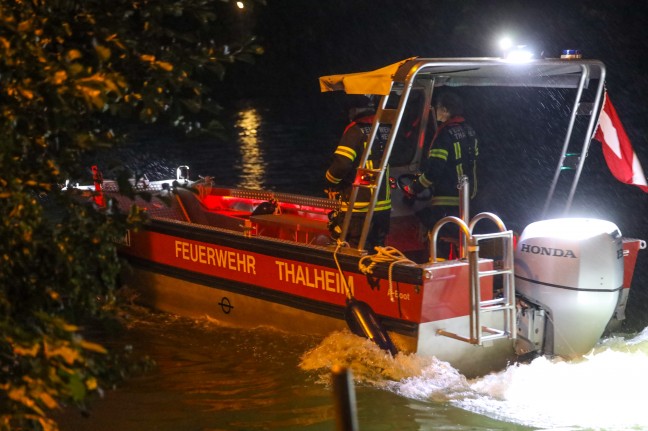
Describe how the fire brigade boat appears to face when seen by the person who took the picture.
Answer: facing away from the viewer and to the left of the viewer

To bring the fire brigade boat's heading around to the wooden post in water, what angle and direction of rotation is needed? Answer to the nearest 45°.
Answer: approximately 135° to its left

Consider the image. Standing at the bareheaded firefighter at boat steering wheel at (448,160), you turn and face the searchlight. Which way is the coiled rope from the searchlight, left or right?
right

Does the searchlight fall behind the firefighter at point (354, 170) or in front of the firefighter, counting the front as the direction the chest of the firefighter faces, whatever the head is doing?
behind

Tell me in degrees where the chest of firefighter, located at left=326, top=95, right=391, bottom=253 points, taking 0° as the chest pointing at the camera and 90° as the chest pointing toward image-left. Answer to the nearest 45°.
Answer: approximately 135°

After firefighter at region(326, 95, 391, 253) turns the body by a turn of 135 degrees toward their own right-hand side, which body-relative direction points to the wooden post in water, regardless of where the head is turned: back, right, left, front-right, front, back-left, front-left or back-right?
right

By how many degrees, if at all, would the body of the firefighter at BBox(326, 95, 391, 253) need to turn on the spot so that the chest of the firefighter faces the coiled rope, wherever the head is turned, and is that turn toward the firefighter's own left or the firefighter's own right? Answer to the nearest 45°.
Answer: approximately 135° to the firefighter's own left
